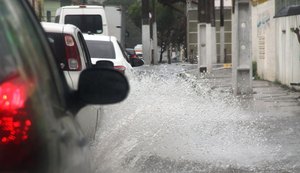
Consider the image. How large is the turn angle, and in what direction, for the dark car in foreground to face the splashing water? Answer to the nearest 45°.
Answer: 0° — it already faces it

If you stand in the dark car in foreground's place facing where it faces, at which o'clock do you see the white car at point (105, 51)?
The white car is roughly at 12 o'clock from the dark car in foreground.

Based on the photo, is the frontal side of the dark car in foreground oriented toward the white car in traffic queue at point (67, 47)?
yes

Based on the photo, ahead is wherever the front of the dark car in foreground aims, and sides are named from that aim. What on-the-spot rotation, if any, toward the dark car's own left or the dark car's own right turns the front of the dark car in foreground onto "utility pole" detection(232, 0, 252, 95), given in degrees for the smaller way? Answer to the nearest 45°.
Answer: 0° — it already faces it

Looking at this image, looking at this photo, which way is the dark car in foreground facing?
away from the camera

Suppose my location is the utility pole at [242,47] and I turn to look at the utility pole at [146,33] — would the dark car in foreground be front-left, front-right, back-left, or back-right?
back-left

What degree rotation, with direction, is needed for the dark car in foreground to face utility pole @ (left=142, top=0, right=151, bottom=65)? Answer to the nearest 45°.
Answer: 0° — it already faces it
